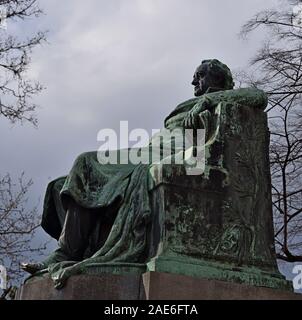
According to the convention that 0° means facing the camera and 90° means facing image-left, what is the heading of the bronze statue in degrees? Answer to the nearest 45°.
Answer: approximately 90°
